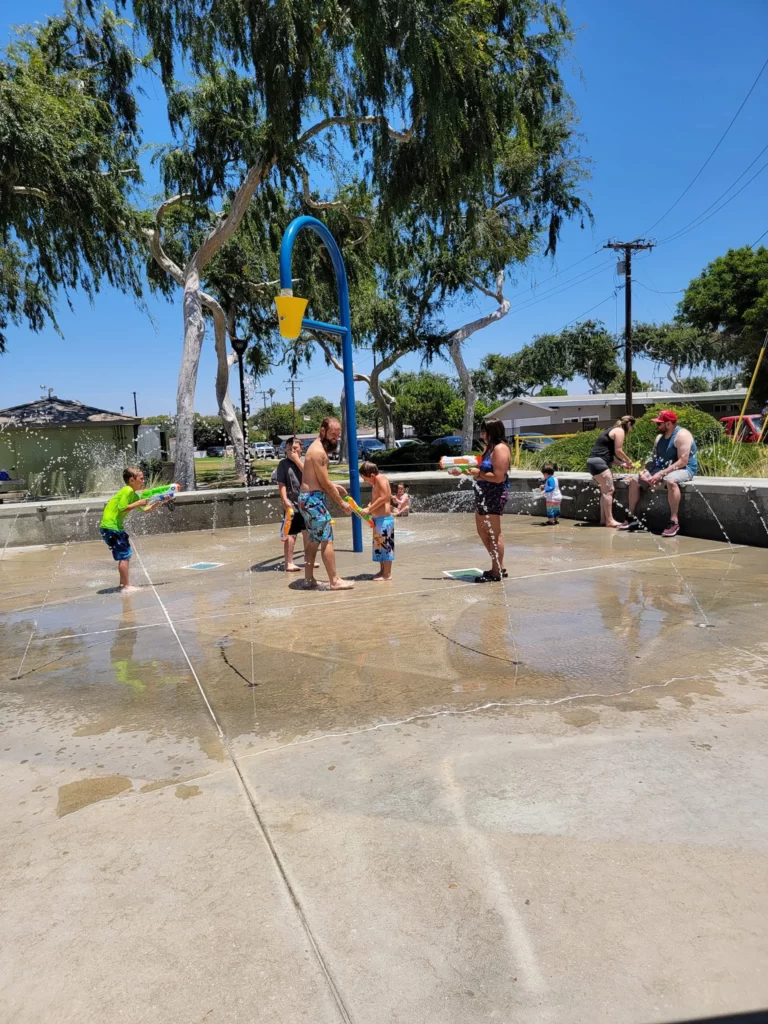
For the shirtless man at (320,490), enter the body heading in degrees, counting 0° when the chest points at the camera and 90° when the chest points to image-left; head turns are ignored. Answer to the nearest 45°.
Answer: approximately 270°

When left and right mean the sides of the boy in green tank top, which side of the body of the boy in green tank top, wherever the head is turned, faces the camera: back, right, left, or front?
right

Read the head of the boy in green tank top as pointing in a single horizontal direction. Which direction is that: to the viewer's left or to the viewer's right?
to the viewer's right

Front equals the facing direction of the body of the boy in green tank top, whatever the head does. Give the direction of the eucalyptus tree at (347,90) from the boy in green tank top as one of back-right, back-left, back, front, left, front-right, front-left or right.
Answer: front-left

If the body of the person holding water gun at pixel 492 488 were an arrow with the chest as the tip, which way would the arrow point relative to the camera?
to the viewer's left

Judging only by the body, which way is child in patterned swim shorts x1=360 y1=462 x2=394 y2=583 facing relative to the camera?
to the viewer's left

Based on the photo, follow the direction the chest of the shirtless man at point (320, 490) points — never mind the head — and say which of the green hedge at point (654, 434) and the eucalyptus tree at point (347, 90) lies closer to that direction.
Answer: the green hedge

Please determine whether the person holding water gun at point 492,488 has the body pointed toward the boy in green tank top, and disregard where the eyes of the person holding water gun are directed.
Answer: yes

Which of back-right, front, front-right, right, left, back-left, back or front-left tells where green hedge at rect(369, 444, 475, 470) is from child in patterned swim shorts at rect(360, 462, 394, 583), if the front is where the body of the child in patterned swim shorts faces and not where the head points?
right

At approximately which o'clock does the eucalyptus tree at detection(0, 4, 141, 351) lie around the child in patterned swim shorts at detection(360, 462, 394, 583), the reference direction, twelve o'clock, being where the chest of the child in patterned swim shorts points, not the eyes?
The eucalyptus tree is roughly at 2 o'clock from the child in patterned swim shorts.

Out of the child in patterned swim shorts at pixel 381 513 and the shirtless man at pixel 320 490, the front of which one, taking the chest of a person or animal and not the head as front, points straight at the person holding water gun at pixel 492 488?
the shirtless man

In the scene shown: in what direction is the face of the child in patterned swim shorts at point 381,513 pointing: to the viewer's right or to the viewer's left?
to the viewer's left

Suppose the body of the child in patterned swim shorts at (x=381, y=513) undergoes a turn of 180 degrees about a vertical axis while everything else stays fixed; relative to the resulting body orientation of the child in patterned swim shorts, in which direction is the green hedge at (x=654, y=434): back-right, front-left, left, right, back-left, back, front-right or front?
front-left

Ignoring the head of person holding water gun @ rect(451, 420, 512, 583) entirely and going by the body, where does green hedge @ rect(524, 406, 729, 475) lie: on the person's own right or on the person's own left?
on the person's own right

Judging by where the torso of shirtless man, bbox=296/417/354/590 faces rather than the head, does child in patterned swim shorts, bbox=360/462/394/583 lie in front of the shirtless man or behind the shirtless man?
in front

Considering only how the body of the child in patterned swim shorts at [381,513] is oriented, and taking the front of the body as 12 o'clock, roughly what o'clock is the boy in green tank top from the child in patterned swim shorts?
The boy in green tank top is roughly at 12 o'clock from the child in patterned swim shorts.
